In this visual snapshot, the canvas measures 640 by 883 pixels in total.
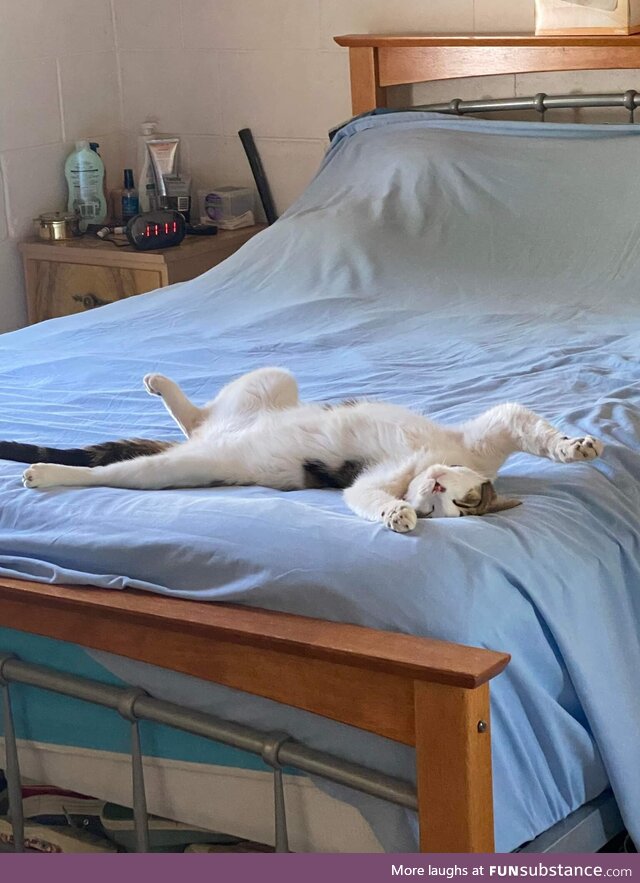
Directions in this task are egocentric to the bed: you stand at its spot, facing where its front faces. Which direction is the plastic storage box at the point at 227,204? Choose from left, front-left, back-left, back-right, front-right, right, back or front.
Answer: back-right

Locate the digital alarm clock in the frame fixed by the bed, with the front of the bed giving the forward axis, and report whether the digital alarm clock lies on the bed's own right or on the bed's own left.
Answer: on the bed's own right

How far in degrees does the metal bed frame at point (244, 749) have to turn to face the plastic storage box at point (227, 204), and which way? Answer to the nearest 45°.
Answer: approximately 135° to its right

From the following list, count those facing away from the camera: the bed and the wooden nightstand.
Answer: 0

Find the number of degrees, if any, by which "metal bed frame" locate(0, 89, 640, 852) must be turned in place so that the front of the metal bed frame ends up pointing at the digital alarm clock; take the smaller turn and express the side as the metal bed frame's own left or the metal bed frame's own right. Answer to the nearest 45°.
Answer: approximately 135° to the metal bed frame's own right

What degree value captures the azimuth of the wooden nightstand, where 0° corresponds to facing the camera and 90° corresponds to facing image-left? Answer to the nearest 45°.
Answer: approximately 45°

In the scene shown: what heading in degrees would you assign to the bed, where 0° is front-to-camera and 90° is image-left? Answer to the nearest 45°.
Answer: approximately 45°

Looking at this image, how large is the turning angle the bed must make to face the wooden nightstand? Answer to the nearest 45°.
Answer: approximately 135° to its right

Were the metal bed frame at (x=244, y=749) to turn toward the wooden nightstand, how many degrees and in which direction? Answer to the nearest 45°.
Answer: approximately 135° to its right
